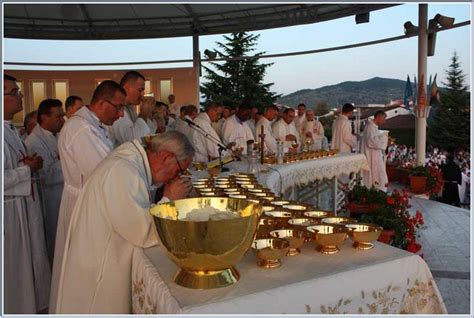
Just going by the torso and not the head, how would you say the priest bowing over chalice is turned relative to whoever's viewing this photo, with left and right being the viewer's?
facing to the right of the viewer

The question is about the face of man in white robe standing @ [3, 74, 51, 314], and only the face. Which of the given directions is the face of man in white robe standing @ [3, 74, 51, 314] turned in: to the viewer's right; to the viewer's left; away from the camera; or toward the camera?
to the viewer's right

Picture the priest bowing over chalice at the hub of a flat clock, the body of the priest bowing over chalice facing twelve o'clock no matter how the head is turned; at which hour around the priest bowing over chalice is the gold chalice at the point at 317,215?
The gold chalice is roughly at 12 o'clock from the priest bowing over chalice.

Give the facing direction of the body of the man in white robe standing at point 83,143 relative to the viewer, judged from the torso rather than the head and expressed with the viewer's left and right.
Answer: facing to the right of the viewer

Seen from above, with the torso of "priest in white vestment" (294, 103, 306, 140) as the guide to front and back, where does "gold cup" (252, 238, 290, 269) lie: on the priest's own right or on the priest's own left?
on the priest's own right

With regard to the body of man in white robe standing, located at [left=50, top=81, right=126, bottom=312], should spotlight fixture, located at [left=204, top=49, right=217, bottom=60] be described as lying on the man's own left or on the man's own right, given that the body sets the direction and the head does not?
on the man's own left

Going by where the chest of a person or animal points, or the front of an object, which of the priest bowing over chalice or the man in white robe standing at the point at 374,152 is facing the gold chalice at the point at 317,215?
the priest bowing over chalice
